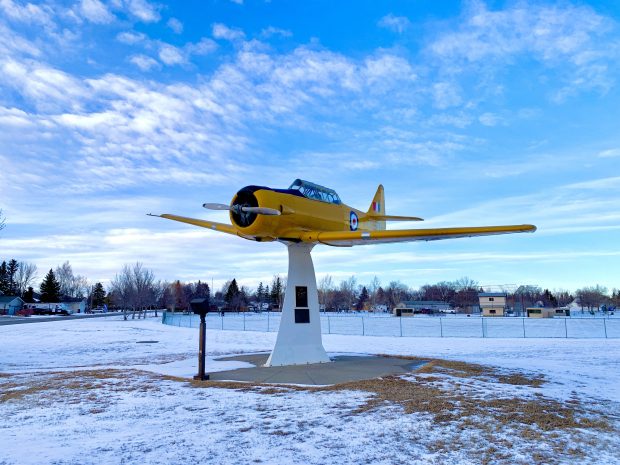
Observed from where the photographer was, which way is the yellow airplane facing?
facing the viewer and to the left of the viewer
